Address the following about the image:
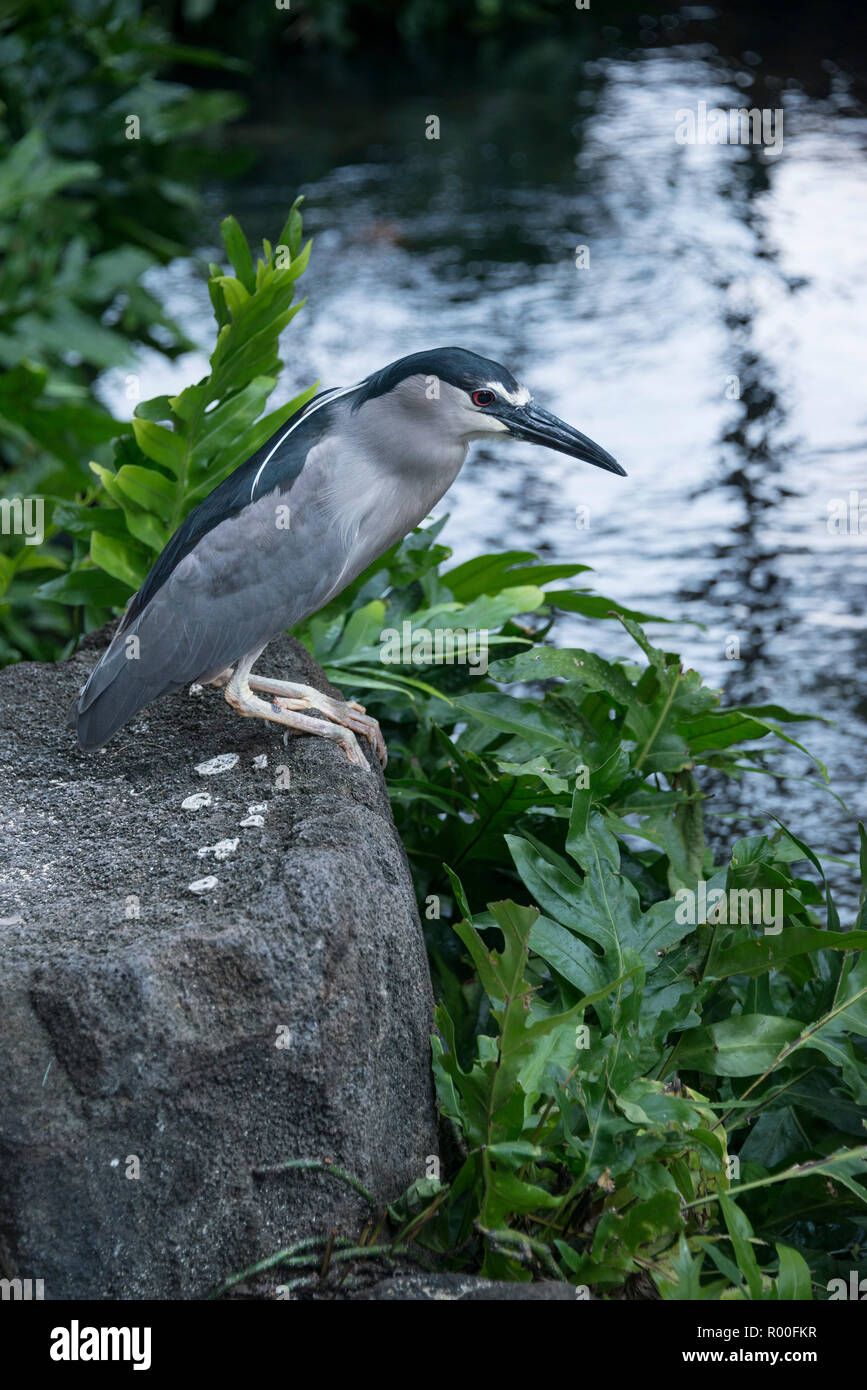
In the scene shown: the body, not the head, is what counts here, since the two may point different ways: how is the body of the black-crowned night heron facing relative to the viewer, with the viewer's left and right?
facing to the right of the viewer
